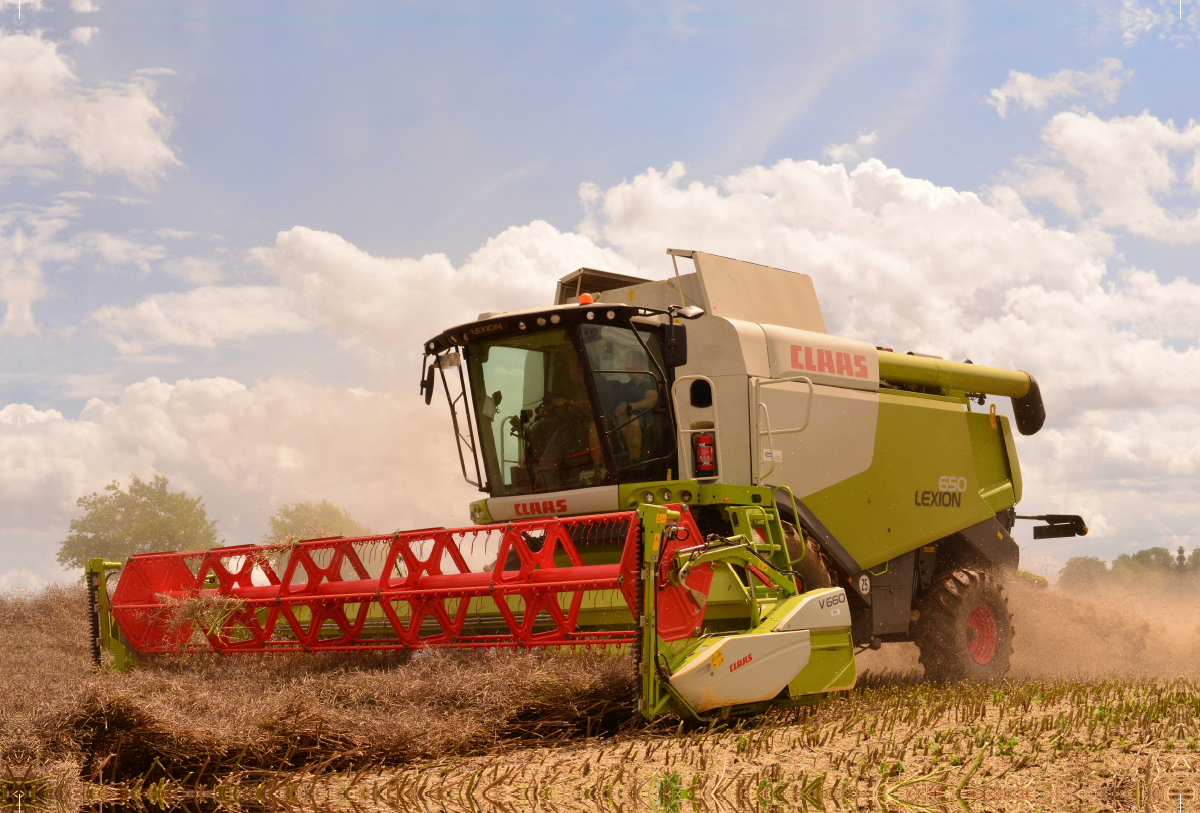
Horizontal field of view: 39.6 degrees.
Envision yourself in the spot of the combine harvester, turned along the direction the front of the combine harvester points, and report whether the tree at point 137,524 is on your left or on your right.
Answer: on your right

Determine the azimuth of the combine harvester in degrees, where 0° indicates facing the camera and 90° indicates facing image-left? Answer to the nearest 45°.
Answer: approximately 45°

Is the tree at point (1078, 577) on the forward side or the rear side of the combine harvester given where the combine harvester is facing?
on the rear side

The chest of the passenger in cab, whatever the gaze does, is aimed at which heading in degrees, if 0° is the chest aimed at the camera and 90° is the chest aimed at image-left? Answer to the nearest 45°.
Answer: approximately 45°

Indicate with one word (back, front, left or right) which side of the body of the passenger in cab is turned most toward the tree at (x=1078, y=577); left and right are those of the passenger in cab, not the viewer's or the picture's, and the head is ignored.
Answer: back

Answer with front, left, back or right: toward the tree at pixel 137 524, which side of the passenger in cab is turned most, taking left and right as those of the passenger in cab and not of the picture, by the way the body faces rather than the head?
right
